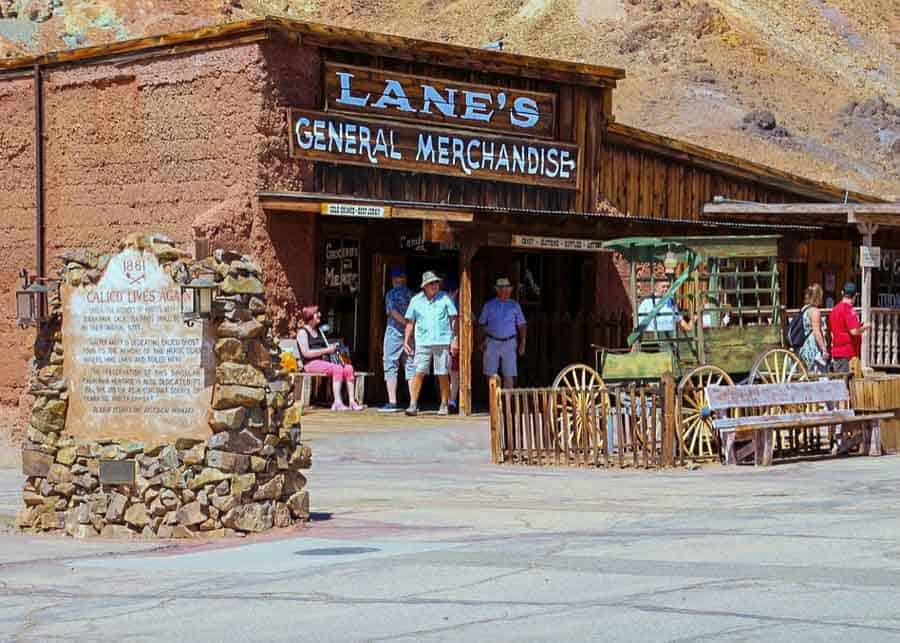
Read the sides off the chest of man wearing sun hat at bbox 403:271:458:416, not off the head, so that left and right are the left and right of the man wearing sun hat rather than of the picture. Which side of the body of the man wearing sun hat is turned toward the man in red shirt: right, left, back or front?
left

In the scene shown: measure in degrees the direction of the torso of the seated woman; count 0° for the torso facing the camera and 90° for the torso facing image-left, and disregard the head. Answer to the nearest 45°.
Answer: approximately 315°

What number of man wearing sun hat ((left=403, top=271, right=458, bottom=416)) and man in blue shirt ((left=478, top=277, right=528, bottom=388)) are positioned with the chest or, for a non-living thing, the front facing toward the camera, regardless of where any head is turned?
2

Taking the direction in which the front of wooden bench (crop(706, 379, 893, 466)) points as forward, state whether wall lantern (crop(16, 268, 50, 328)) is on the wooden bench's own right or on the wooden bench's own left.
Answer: on the wooden bench's own right

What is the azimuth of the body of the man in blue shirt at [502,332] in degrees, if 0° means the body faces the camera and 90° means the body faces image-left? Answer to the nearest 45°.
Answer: approximately 0°

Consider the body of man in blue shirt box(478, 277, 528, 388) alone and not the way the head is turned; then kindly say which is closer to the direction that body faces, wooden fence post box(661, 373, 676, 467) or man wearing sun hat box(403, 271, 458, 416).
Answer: the wooden fence post
